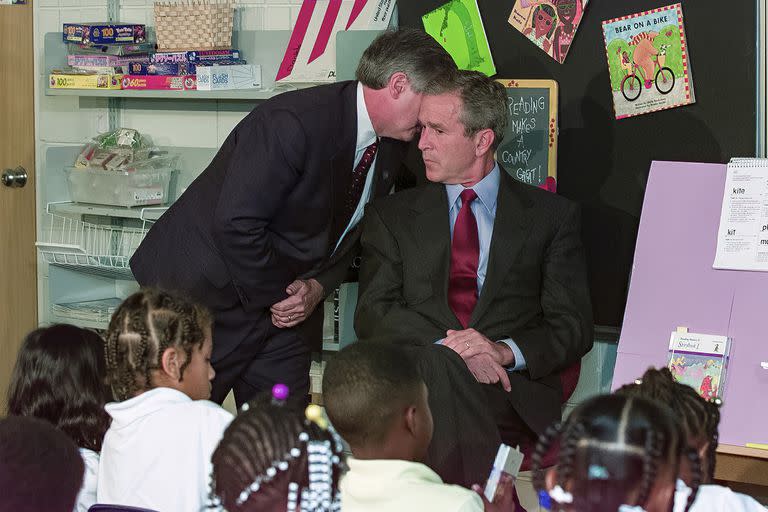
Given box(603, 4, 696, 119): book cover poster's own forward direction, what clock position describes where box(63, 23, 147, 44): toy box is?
The toy box is roughly at 3 o'clock from the book cover poster.

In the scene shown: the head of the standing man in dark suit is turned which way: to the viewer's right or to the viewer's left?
to the viewer's right

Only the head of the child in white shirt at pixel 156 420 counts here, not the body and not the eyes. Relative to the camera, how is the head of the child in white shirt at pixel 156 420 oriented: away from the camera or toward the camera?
away from the camera

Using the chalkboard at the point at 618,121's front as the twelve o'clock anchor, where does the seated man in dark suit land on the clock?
The seated man in dark suit is roughly at 1 o'clock from the chalkboard.

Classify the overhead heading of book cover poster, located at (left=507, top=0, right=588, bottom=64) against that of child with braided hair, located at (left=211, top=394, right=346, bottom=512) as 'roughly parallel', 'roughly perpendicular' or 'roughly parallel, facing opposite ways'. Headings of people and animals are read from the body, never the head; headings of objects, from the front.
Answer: roughly parallel, facing opposite ways

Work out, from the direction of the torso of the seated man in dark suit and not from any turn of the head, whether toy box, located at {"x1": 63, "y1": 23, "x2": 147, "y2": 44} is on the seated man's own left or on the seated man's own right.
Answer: on the seated man's own right

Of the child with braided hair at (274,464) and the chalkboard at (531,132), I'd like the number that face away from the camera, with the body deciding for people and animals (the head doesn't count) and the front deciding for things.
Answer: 1

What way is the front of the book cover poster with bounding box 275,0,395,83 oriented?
toward the camera

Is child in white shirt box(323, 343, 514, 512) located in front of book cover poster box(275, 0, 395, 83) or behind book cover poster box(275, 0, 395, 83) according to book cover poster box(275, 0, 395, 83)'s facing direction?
in front

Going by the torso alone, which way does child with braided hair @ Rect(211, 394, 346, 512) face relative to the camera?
away from the camera

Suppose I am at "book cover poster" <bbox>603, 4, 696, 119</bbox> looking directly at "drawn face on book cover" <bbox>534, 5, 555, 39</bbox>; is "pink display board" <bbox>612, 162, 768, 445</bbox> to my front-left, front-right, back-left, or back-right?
back-left

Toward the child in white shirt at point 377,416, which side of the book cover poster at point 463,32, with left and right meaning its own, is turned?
front

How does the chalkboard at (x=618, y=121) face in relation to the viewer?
toward the camera

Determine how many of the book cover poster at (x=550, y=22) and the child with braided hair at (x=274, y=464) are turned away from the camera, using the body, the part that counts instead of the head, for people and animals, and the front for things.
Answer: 1

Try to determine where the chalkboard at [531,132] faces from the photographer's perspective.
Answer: facing the viewer

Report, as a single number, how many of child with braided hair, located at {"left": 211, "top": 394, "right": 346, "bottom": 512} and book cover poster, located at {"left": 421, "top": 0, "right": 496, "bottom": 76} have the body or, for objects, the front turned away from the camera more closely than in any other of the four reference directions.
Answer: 1

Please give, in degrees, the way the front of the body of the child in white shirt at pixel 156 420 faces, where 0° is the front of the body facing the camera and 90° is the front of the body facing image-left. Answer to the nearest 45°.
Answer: approximately 225°

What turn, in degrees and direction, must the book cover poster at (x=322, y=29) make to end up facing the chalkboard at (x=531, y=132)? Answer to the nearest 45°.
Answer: approximately 45° to its left
